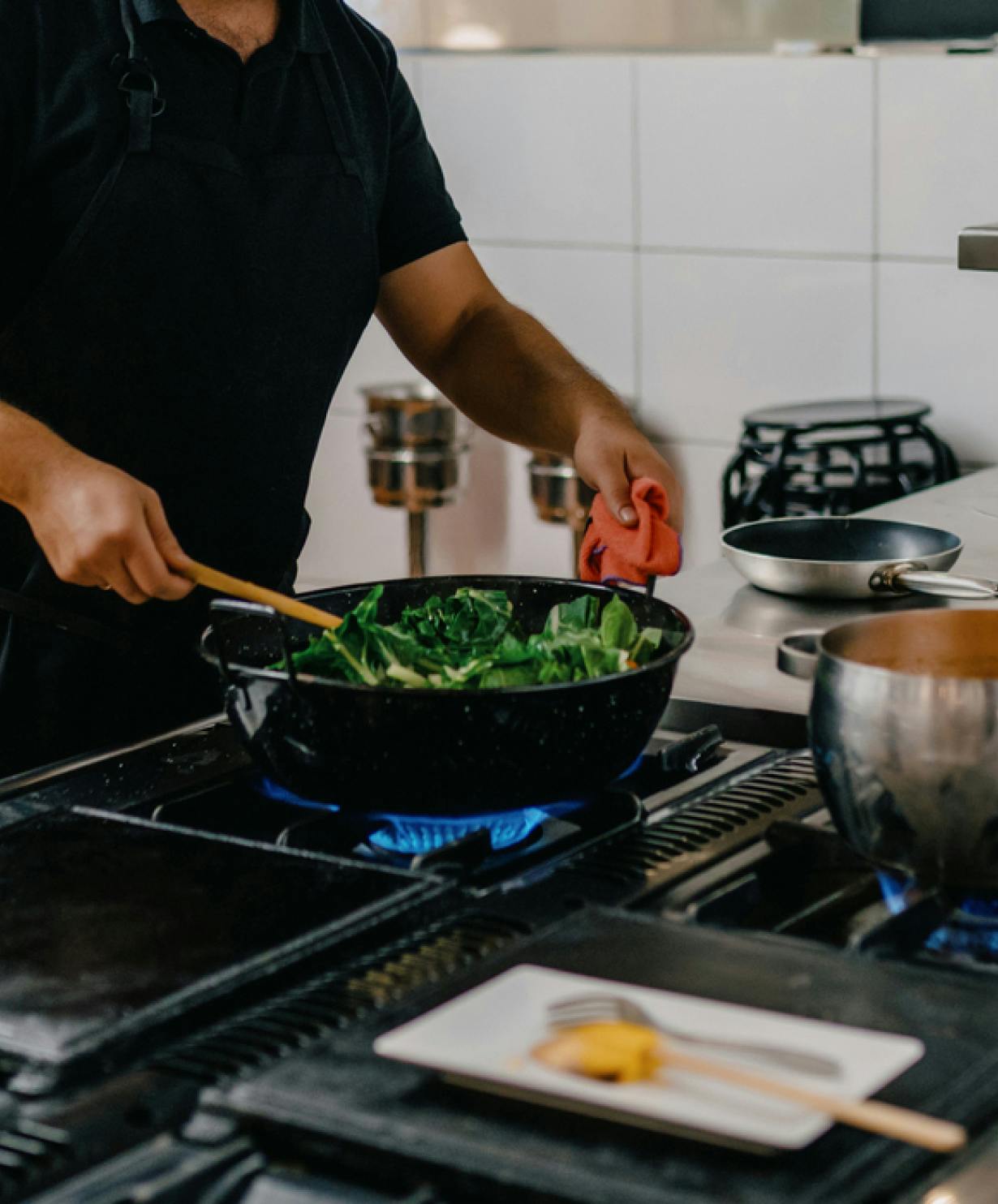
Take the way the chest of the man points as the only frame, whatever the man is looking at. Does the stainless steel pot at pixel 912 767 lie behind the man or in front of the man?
in front

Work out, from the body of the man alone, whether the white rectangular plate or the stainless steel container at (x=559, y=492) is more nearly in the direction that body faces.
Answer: the white rectangular plate

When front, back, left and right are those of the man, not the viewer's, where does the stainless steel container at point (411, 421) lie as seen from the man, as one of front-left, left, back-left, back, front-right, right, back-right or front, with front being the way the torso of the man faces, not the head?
back-left

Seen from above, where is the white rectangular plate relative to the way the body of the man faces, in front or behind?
in front

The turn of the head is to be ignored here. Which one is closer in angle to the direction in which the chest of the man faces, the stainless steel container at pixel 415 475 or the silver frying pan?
the silver frying pan

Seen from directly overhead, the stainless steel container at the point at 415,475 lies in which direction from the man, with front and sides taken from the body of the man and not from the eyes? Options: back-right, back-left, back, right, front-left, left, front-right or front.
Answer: back-left

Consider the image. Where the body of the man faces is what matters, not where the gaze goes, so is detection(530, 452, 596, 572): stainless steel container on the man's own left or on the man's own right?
on the man's own left

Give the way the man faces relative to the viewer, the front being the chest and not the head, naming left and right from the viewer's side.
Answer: facing the viewer and to the right of the viewer

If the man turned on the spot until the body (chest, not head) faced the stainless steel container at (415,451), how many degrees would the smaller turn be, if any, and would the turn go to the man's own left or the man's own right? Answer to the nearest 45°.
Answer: approximately 135° to the man's own left
